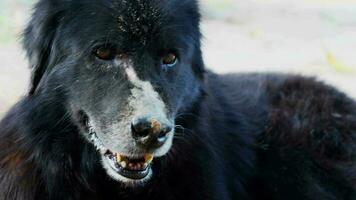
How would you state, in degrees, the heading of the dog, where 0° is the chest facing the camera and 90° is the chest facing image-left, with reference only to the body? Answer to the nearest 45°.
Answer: approximately 45°
